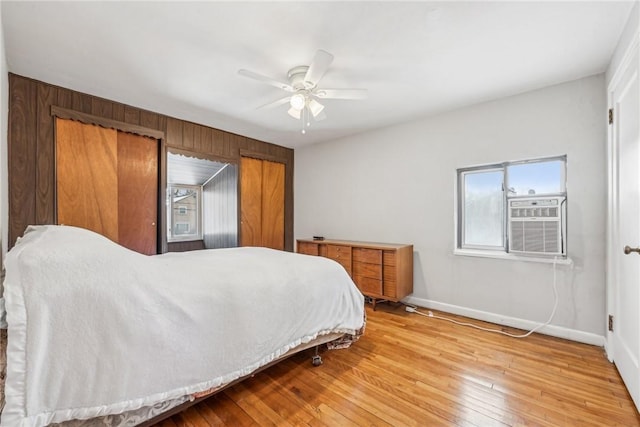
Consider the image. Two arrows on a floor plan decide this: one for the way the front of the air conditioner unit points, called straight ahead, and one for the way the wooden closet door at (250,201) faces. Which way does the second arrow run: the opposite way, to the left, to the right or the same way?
to the left

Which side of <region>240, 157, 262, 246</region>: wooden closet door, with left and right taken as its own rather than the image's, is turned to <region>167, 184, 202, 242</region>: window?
back

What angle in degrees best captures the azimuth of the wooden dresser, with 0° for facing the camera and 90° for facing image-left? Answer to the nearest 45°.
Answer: approximately 45°

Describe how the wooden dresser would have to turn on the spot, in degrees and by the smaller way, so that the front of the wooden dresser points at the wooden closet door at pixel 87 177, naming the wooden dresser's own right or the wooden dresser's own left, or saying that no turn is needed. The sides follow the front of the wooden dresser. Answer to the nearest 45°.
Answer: approximately 45° to the wooden dresser's own right

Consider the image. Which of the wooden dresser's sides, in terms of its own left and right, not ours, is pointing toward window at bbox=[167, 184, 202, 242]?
right

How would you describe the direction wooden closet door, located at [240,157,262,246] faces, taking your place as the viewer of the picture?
facing the viewer and to the right of the viewer

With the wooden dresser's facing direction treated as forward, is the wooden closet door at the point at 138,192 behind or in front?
in front

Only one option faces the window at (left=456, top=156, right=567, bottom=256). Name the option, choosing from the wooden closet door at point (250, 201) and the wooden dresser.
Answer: the wooden closet door

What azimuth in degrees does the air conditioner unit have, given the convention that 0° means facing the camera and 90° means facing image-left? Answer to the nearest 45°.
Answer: approximately 0°

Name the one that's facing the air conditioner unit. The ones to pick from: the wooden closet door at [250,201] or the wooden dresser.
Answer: the wooden closet door

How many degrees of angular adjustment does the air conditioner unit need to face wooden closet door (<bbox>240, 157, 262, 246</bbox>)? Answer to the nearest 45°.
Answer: approximately 90° to its right

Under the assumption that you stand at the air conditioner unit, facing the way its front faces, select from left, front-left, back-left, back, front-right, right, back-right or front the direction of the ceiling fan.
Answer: front-right

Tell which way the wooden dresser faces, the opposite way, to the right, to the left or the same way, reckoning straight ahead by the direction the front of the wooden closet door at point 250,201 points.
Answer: to the right

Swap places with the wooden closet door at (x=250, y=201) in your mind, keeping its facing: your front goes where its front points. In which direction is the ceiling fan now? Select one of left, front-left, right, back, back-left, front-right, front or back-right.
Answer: front-right

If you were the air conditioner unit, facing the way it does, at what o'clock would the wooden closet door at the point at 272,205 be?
The wooden closet door is roughly at 3 o'clock from the air conditioner unit.
